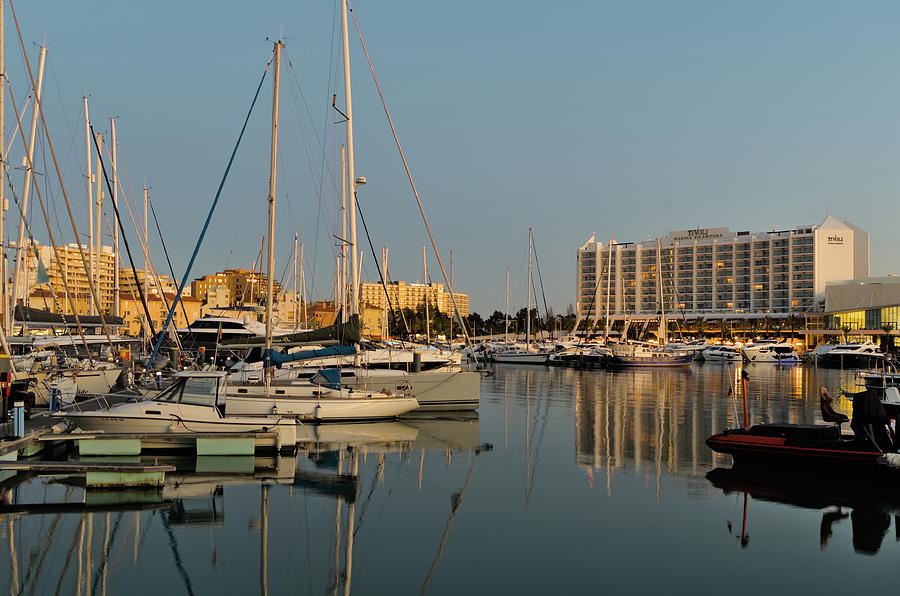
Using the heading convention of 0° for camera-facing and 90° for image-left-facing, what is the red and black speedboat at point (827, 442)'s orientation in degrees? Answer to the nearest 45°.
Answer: approximately 90°

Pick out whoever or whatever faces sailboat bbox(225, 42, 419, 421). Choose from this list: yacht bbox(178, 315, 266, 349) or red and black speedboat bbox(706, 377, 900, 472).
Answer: the red and black speedboat

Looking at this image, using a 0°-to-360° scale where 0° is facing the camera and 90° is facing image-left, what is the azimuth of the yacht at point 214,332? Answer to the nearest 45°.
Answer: approximately 90°

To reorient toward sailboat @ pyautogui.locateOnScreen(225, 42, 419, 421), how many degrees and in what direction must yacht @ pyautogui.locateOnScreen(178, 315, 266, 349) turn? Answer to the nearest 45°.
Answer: approximately 90° to its left

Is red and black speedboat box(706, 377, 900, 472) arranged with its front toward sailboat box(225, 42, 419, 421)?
yes

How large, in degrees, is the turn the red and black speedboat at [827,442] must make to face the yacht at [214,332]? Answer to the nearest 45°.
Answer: approximately 45° to its right

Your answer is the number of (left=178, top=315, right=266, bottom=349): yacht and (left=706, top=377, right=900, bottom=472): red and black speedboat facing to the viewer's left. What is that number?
2

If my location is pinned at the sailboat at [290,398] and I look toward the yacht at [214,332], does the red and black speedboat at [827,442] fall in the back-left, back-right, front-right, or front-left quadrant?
back-right

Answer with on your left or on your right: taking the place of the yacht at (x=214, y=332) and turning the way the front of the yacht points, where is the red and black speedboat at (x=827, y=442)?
on your left

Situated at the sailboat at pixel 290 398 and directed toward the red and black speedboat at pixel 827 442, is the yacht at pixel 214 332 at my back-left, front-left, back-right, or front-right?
back-left
